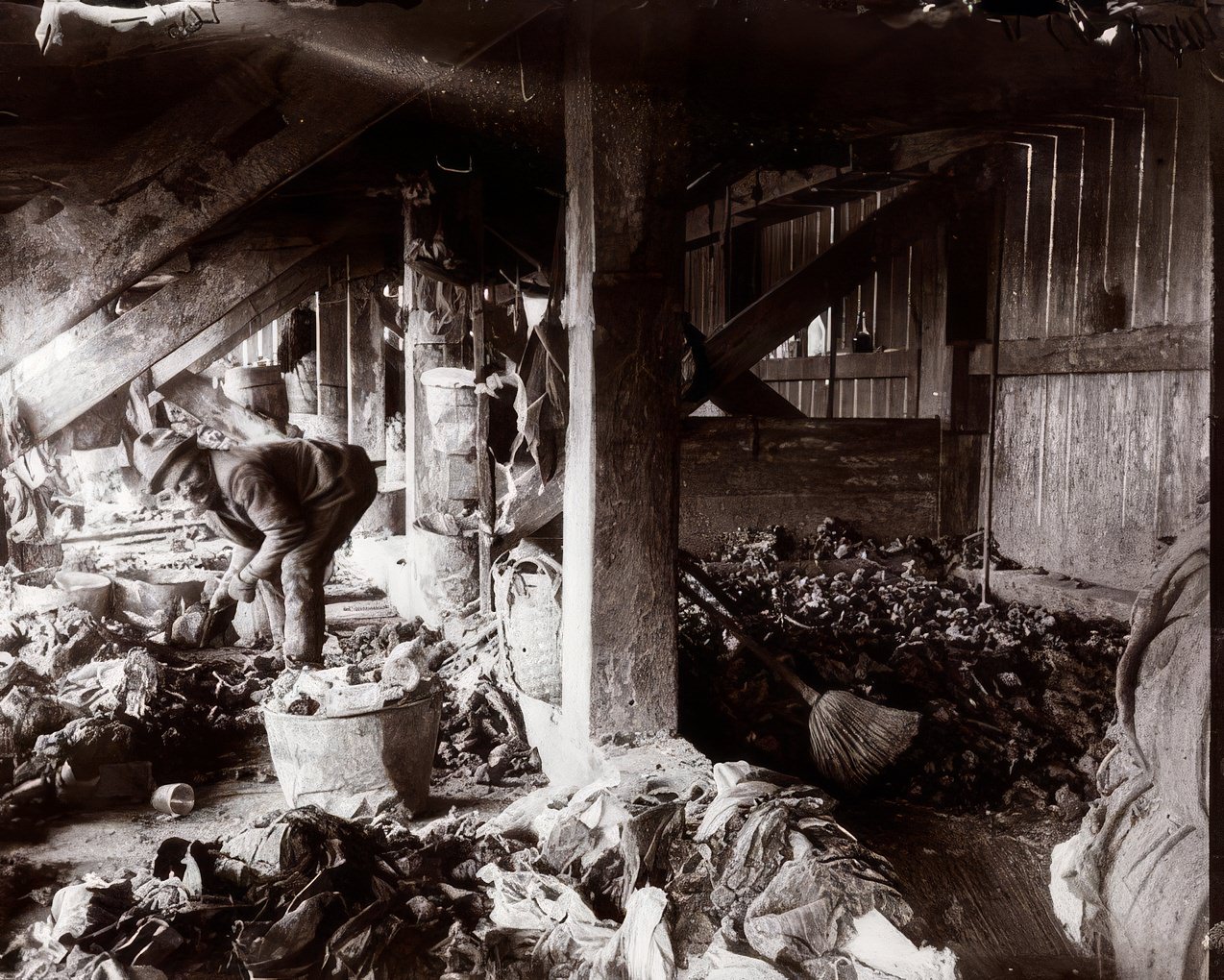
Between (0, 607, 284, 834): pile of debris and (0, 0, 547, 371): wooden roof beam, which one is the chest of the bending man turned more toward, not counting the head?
the pile of debris

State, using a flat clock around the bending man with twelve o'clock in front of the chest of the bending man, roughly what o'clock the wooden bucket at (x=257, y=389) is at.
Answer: The wooden bucket is roughly at 3 o'clock from the bending man.

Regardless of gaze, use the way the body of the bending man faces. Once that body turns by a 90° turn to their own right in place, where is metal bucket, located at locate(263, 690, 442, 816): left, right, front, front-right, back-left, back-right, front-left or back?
back

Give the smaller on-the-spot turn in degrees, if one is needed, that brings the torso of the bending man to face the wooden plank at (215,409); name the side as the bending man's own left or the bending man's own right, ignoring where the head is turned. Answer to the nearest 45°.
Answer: approximately 90° to the bending man's own right

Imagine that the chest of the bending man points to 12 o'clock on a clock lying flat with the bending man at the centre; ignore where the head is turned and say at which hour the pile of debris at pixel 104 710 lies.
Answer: The pile of debris is roughly at 11 o'clock from the bending man.

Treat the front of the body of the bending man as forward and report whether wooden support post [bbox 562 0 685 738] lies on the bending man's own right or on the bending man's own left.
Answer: on the bending man's own left

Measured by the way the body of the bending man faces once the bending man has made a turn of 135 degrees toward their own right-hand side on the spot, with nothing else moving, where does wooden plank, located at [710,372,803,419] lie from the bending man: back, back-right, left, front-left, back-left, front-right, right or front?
front-right

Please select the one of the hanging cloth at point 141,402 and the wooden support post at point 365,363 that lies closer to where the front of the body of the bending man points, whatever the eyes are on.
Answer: the hanging cloth

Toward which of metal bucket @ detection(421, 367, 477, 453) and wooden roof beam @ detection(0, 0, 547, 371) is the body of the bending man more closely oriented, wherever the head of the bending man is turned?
the wooden roof beam

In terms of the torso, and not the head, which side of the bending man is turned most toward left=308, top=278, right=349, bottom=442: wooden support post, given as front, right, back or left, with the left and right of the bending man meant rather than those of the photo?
right

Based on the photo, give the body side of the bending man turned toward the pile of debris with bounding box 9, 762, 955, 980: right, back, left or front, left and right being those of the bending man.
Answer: left

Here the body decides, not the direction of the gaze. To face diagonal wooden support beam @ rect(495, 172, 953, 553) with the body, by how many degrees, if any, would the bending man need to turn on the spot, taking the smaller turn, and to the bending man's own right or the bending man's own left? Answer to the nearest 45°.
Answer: approximately 180°

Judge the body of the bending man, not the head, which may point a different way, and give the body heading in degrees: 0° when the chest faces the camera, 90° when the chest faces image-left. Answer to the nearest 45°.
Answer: approximately 90°
